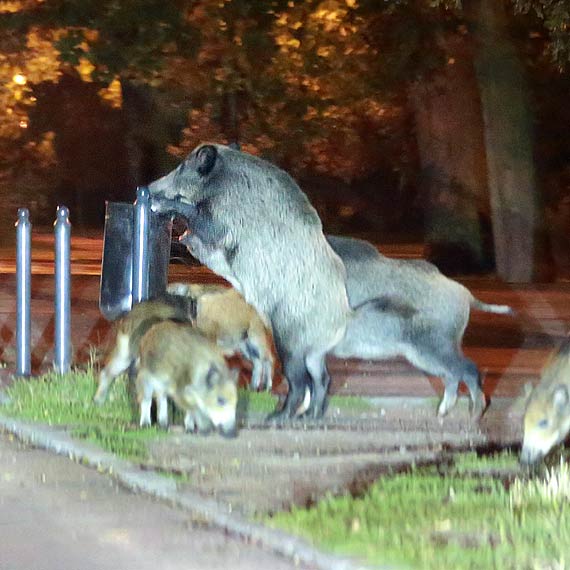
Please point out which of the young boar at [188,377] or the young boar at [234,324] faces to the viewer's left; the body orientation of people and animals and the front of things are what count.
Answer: the young boar at [234,324]

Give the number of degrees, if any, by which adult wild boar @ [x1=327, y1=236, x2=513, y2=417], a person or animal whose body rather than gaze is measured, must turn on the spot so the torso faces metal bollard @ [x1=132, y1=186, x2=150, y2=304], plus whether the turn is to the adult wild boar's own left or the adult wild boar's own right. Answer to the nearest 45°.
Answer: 0° — it already faces it

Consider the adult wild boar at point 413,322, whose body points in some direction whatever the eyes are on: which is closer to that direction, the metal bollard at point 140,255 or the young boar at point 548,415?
the metal bollard

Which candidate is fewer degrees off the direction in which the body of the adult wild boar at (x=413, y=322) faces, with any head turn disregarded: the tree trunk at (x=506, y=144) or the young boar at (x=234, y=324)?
the young boar

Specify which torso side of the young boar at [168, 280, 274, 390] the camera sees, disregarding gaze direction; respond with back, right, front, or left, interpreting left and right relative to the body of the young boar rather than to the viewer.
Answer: left

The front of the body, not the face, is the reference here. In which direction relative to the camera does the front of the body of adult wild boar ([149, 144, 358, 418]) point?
to the viewer's left

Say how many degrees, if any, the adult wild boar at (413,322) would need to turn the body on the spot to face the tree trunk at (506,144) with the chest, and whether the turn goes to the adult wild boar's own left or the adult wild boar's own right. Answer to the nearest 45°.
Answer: approximately 90° to the adult wild boar's own right

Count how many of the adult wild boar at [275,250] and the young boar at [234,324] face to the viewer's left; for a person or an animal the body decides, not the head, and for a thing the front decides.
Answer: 2

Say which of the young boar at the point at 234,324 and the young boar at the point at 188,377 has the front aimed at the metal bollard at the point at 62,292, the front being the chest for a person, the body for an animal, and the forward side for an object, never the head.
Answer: the young boar at the point at 234,324

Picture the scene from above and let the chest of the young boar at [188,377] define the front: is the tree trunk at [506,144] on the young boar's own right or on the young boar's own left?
on the young boar's own left

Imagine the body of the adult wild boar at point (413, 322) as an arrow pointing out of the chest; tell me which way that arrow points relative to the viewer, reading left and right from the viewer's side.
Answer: facing to the left of the viewer

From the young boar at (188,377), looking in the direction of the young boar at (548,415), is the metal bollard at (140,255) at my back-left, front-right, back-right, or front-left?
back-left

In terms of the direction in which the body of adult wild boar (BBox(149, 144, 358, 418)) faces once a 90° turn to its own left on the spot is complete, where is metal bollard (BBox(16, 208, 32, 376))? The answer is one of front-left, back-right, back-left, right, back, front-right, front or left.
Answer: back-right

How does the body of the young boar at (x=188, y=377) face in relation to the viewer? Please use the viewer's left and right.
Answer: facing the viewer and to the right of the viewer
